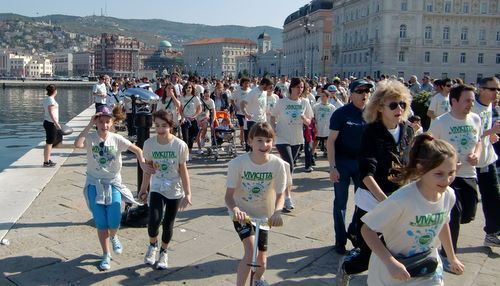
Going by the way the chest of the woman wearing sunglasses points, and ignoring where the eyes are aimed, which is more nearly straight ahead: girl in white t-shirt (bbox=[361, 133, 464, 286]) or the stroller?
the girl in white t-shirt

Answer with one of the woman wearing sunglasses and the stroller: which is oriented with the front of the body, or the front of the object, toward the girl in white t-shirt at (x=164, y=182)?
the stroller

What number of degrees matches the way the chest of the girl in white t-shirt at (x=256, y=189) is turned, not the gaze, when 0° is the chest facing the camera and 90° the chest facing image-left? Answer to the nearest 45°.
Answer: approximately 0°

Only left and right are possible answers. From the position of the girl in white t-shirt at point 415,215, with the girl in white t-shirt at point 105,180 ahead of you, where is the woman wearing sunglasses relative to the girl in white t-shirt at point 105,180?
right

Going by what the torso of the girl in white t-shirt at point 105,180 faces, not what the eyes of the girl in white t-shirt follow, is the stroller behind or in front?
behind

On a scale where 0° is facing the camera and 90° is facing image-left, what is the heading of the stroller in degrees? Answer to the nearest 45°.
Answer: approximately 0°
